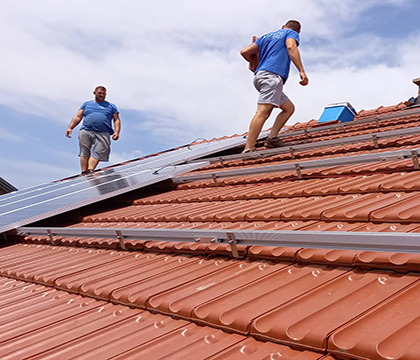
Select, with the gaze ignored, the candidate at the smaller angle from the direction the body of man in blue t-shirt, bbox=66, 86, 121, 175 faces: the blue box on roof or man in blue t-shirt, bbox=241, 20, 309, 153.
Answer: the man in blue t-shirt

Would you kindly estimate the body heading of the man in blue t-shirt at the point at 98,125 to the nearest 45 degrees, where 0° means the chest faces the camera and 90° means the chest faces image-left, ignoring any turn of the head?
approximately 0°

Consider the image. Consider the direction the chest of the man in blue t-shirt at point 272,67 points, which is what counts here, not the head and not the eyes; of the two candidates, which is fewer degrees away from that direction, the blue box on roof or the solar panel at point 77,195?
the blue box on roof

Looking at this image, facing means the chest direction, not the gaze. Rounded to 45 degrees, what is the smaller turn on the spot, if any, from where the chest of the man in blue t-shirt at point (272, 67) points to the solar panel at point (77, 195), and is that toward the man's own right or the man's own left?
approximately 135° to the man's own left

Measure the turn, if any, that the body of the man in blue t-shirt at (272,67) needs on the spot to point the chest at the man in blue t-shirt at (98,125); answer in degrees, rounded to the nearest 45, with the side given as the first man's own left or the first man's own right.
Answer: approximately 90° to the first man's own left

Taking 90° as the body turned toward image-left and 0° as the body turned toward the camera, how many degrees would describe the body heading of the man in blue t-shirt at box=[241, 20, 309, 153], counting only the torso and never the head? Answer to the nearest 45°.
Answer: approximately 225°

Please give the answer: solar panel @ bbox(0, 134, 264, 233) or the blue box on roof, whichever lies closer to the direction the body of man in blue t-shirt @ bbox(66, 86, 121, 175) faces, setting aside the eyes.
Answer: the solar panel

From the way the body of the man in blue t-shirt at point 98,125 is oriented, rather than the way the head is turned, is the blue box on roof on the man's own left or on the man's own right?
on the man's own left

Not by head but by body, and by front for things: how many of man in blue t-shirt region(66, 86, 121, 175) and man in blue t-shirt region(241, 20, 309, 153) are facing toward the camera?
1

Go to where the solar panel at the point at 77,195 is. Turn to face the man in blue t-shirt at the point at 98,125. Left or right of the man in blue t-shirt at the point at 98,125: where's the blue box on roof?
right

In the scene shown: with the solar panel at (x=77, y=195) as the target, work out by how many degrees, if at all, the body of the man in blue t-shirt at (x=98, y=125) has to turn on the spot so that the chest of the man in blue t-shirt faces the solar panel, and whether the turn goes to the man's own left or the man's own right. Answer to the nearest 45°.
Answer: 0° — they already face it
